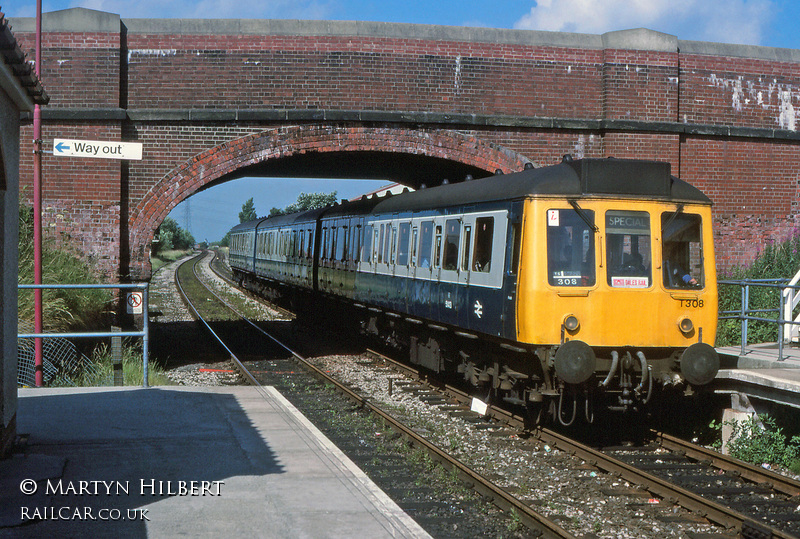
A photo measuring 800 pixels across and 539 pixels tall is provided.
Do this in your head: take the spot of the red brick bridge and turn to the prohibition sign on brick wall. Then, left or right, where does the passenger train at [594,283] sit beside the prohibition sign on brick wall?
left

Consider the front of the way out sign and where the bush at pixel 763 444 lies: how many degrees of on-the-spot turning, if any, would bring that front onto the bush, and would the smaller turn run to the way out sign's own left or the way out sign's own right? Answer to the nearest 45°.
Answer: approximately 45° to the way out sign's own left

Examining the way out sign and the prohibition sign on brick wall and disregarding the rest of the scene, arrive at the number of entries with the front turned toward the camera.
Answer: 2

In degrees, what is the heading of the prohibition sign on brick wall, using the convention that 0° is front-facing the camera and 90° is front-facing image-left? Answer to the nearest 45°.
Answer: approximately 0°

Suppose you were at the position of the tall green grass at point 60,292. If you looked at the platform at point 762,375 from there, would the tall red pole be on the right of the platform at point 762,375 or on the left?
right

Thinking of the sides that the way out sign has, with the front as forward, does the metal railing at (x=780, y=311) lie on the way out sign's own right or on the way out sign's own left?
on the way out sign's own left

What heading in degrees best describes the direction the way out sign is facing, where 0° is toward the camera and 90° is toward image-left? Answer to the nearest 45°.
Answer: approximately 0°

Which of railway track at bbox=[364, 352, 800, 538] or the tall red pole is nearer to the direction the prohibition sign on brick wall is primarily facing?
the railway track
